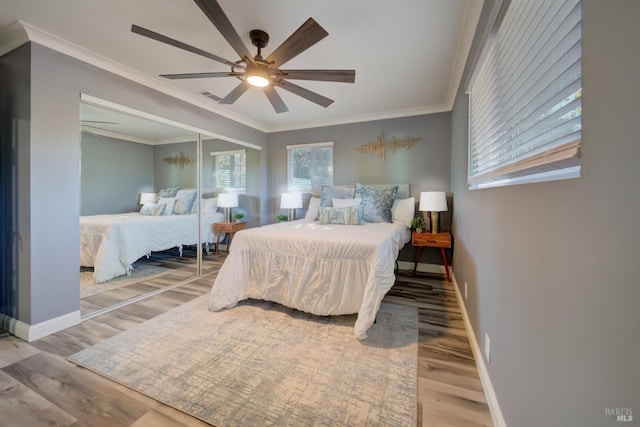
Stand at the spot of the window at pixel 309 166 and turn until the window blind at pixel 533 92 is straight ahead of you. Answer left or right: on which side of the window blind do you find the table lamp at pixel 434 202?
left

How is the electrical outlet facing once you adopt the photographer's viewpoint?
facing to the left of the viewer

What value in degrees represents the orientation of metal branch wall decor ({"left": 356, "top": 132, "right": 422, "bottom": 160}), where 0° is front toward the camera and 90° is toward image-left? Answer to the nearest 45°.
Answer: approximately 0°

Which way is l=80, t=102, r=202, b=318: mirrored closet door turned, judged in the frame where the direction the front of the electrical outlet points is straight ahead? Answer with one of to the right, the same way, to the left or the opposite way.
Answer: the opposite way

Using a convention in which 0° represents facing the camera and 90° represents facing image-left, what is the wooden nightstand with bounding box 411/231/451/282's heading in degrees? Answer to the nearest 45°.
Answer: approximately 0°

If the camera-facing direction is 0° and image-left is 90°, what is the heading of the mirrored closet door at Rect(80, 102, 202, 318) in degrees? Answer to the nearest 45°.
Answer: approximately 315°

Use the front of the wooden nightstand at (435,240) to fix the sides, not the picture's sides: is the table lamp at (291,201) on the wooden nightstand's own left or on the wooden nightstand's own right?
on the wooden nightstand's own right

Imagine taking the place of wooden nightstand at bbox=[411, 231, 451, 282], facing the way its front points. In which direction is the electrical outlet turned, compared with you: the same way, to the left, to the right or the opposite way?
to the right

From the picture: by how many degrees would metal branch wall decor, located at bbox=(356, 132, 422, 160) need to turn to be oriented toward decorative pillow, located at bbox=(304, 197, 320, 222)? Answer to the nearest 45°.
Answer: approximately 90° to its right

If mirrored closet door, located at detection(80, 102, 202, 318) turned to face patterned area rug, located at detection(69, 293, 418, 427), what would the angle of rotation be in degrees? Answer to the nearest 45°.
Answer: approximately 45° to its right

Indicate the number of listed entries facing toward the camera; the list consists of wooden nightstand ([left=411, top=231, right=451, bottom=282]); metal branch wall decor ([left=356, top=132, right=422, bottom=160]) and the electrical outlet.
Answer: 2
